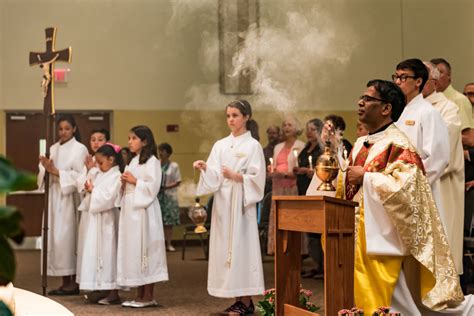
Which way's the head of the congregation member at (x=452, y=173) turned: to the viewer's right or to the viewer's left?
to the viewer's left

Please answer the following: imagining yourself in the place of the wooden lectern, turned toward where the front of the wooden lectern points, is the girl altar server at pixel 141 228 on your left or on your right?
on your right

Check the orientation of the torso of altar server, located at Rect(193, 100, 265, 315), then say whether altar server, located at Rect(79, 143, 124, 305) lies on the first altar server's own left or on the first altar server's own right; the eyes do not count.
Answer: on the first altar server's own right

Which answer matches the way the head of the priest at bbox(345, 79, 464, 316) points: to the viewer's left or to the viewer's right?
to the viewer's left

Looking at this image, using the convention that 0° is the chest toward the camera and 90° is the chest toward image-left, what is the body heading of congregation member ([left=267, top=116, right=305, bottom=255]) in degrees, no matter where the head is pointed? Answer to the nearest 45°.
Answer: approximately 45°

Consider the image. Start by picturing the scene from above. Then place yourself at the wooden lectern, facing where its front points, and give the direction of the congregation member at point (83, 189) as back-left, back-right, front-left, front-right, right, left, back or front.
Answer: right

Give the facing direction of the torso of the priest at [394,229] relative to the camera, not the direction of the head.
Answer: to the viewer's left

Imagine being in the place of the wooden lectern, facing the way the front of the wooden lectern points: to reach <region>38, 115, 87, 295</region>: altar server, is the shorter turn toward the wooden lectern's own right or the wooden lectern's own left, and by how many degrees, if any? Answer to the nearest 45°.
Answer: approximately 90° to the wooden lectern's own right

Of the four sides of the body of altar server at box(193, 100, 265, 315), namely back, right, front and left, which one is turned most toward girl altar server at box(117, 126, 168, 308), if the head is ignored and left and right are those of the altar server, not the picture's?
right

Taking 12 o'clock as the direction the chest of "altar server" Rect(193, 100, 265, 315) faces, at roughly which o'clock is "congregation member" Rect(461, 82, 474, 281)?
The congregation member is roughly at 7 o'clock from the altar server.

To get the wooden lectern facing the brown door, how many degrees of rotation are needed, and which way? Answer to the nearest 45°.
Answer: approximately 90° to its right

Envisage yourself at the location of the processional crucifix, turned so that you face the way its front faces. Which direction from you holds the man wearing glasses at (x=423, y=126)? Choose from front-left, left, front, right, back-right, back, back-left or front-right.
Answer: left
